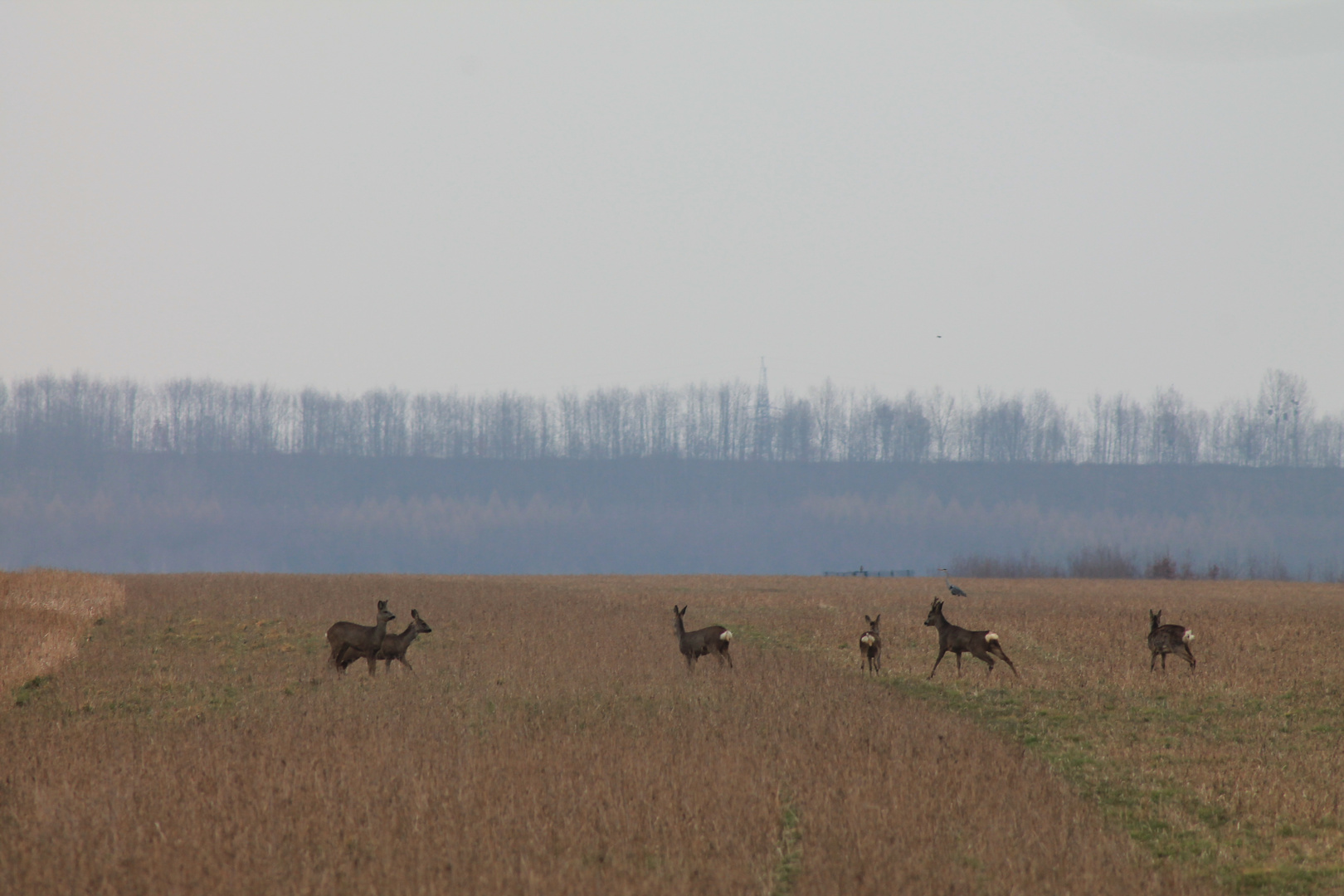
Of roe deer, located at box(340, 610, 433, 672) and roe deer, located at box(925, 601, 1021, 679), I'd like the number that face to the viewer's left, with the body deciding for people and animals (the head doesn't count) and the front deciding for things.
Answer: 1

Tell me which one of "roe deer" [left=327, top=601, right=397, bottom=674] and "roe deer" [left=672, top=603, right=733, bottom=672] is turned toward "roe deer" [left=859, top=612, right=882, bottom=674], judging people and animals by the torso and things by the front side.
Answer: "roe deer" [left=327, top=601, right=397, bottom=674]

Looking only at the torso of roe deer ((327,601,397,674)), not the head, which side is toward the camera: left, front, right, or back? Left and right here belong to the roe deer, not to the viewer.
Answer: right

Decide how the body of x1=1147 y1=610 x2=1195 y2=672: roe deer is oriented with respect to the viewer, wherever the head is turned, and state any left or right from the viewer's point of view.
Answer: facing away from the viewer and to the left of the viewer

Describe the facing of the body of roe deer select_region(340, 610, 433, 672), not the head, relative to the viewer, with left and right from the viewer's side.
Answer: facing to the right of the viewer

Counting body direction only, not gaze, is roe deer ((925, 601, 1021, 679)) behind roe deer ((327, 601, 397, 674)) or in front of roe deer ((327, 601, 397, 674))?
in front

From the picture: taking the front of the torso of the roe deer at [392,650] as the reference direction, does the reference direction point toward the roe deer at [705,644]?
yes

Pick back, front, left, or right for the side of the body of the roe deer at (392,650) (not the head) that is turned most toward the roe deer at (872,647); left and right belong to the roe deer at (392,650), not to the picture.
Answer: front

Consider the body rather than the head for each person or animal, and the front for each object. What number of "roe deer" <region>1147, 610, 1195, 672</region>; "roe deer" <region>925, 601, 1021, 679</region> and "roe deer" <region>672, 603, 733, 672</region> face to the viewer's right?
0

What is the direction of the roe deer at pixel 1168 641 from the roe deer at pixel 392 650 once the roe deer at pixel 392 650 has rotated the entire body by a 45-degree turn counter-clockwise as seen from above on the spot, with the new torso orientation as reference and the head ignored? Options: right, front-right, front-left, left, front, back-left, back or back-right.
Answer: front-right

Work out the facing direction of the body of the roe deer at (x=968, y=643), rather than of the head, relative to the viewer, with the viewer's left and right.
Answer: facing to the left of the viewer

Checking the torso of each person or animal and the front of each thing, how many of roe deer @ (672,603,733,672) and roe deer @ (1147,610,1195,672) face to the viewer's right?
0

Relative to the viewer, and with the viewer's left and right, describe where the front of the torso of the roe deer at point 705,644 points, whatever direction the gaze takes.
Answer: facing away from the viewer and to the left of the viewer

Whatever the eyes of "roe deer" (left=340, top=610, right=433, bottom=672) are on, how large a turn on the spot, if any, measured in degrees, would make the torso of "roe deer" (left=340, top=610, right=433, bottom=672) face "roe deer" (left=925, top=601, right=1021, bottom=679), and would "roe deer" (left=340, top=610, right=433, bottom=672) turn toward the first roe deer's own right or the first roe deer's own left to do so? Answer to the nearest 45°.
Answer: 0° — it already faces it
